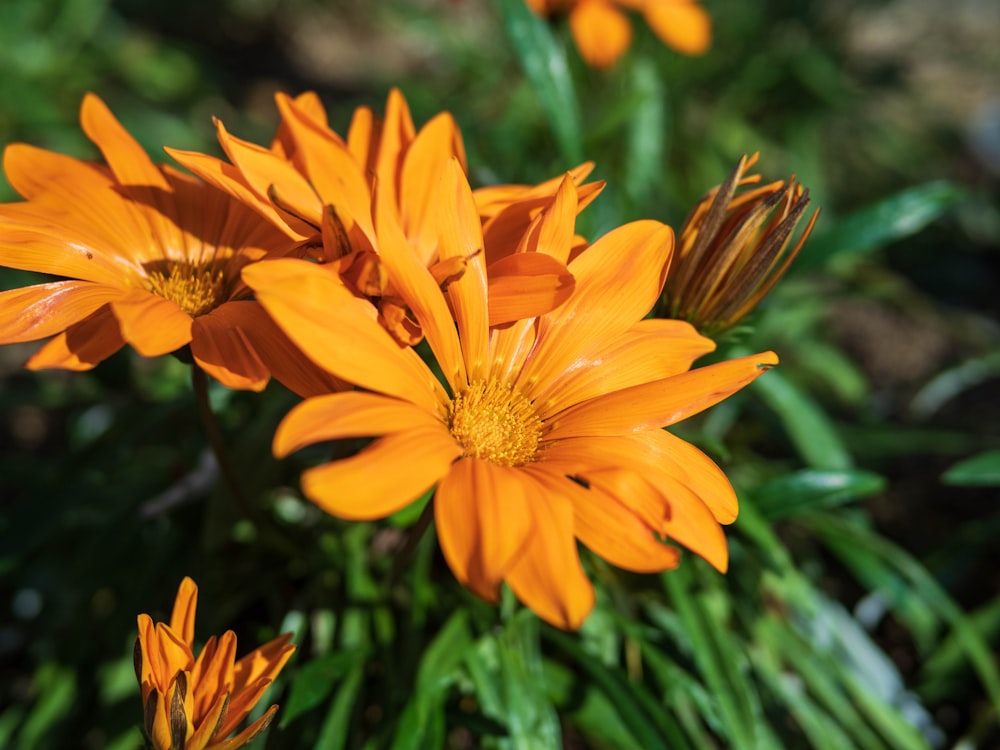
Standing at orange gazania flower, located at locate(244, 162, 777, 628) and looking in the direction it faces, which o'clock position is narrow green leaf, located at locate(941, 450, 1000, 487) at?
The narrow green leaf is roughly at 8 o'clock from the orange gazania flower.

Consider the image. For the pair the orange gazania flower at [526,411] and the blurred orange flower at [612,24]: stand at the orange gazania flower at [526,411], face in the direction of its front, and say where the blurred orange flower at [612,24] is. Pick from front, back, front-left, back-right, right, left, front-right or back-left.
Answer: back

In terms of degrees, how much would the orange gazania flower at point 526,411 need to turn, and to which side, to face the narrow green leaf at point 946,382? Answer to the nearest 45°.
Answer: approximately 135° to its left

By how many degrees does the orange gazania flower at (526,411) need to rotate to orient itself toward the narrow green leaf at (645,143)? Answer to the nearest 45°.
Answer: approximately 180°

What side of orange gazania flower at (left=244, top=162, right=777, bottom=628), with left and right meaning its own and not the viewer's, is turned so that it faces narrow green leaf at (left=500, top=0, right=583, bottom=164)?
back

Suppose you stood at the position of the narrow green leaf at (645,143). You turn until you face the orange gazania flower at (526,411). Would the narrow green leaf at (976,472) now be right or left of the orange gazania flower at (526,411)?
left

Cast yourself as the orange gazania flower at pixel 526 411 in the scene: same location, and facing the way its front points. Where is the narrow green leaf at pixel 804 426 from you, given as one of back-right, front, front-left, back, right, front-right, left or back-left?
back-left

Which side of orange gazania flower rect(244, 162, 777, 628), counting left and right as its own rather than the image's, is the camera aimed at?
front
